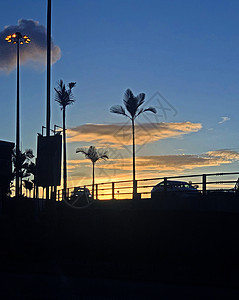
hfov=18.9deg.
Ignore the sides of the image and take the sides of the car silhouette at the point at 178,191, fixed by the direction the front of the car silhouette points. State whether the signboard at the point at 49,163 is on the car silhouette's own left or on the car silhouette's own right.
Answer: on the car silhouette's own right

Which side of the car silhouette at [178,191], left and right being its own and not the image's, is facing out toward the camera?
right
